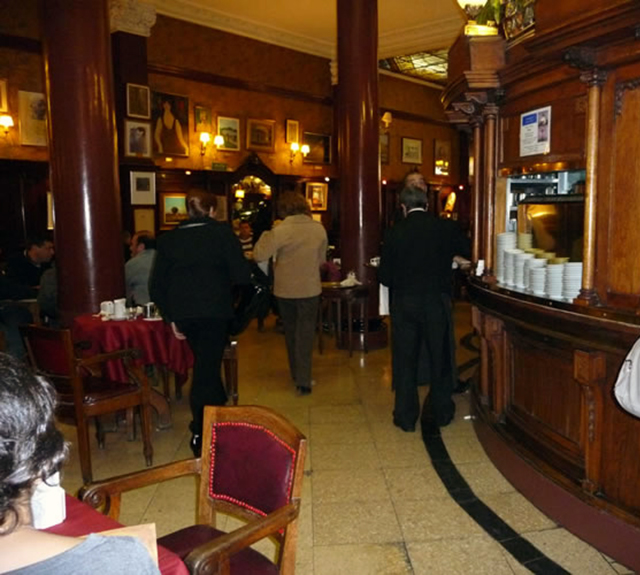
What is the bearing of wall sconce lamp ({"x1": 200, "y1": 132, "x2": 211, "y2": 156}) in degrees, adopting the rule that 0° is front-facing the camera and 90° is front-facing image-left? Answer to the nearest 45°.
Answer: approximately 315°

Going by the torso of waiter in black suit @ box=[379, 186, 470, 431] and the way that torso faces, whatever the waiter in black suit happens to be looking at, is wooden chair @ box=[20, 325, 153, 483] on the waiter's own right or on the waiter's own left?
on the waiter's own left

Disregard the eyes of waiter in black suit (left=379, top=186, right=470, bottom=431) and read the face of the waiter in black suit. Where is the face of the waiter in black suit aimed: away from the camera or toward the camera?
away from the camera

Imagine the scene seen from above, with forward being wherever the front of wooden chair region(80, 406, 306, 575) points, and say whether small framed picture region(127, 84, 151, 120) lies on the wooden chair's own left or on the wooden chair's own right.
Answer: on the wooden chair's own right

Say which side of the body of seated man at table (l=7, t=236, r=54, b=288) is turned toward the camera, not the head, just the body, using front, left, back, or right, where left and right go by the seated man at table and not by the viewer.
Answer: right

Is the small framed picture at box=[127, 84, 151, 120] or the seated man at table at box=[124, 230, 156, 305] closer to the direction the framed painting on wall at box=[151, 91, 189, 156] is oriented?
the seated man at table

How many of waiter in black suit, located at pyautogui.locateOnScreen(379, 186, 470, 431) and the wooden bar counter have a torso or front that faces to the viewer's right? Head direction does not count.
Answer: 0

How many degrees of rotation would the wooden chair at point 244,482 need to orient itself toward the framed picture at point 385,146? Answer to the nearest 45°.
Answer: approximately 135° to its right

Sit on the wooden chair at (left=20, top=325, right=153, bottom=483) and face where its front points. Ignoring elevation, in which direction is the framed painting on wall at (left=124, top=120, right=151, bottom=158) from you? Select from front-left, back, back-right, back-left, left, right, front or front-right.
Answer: front-left
